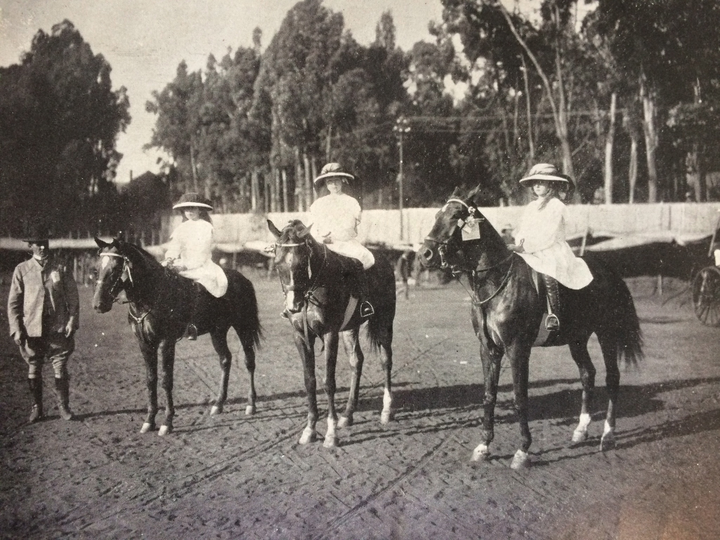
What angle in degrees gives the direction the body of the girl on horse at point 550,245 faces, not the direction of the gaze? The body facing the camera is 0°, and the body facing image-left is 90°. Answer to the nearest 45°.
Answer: approximately 45°

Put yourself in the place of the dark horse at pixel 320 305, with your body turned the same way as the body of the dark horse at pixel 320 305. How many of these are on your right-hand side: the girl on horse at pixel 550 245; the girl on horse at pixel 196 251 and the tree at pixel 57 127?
2

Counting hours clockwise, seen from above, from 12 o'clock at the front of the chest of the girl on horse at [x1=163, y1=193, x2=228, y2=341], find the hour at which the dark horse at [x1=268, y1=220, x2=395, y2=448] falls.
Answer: The dark horse is roughly at 9 o'clock from the girl on horse.

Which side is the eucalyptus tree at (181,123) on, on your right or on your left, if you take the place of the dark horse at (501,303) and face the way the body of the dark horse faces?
on your right

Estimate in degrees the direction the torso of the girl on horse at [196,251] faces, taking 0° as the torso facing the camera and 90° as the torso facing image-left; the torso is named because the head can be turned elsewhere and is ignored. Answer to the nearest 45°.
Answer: approximately 45°

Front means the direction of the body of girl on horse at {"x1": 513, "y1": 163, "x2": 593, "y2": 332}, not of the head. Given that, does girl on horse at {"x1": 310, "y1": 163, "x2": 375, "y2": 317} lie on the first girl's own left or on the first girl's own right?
on the first girl's own right

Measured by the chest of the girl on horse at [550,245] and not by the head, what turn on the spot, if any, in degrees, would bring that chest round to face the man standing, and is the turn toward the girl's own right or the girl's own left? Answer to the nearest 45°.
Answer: approximately 45° to the girl's own right

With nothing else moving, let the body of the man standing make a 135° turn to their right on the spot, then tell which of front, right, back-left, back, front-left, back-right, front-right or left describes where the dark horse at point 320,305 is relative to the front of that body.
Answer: back

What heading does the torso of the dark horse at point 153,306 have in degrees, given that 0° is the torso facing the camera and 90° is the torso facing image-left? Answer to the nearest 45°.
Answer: approximately 45°

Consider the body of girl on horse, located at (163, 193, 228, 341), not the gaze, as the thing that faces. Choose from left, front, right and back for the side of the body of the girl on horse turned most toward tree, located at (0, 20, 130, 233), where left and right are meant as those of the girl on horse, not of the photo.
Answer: right

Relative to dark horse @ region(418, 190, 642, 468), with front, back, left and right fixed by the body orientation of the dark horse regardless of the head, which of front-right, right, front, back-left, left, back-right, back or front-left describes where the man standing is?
front-right

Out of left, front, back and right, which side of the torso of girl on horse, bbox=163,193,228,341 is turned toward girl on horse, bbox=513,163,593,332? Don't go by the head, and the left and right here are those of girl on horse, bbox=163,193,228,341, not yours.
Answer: left

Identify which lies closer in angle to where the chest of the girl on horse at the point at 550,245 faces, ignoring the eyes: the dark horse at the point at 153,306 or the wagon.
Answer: the dark horse

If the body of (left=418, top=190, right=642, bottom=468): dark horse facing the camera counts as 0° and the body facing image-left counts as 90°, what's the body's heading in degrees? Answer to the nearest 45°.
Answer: approximately 45°
